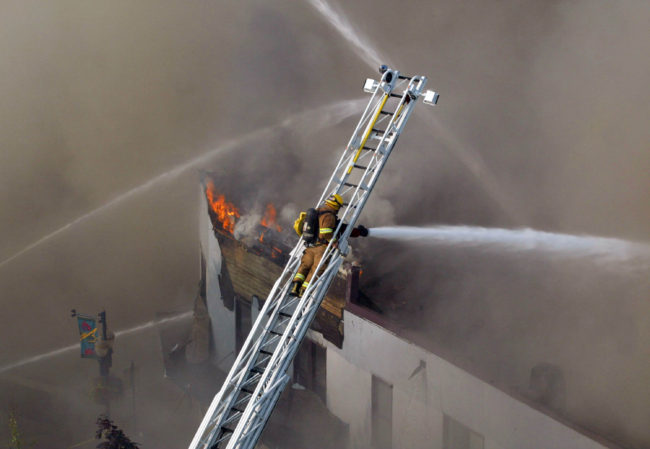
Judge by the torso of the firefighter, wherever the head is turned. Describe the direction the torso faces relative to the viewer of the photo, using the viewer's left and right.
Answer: facing away from the viewer and to the right of the viewer

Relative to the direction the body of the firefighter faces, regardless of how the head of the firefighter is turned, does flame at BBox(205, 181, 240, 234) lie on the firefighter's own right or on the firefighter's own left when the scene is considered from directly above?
on the firefighter's own left

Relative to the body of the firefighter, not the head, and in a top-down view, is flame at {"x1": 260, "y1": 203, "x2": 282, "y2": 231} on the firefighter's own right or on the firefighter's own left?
on the firefighter's own left

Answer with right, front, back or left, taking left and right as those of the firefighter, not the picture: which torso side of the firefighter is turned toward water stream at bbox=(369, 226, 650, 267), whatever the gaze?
front

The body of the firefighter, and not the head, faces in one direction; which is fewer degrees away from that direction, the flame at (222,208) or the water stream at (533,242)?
the water stream

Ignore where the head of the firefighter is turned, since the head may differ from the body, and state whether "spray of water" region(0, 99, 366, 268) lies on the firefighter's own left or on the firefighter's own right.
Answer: on the firefighter's own left

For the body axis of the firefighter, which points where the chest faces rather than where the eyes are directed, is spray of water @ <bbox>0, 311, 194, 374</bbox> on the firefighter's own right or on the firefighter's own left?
on the firefighter's own left
